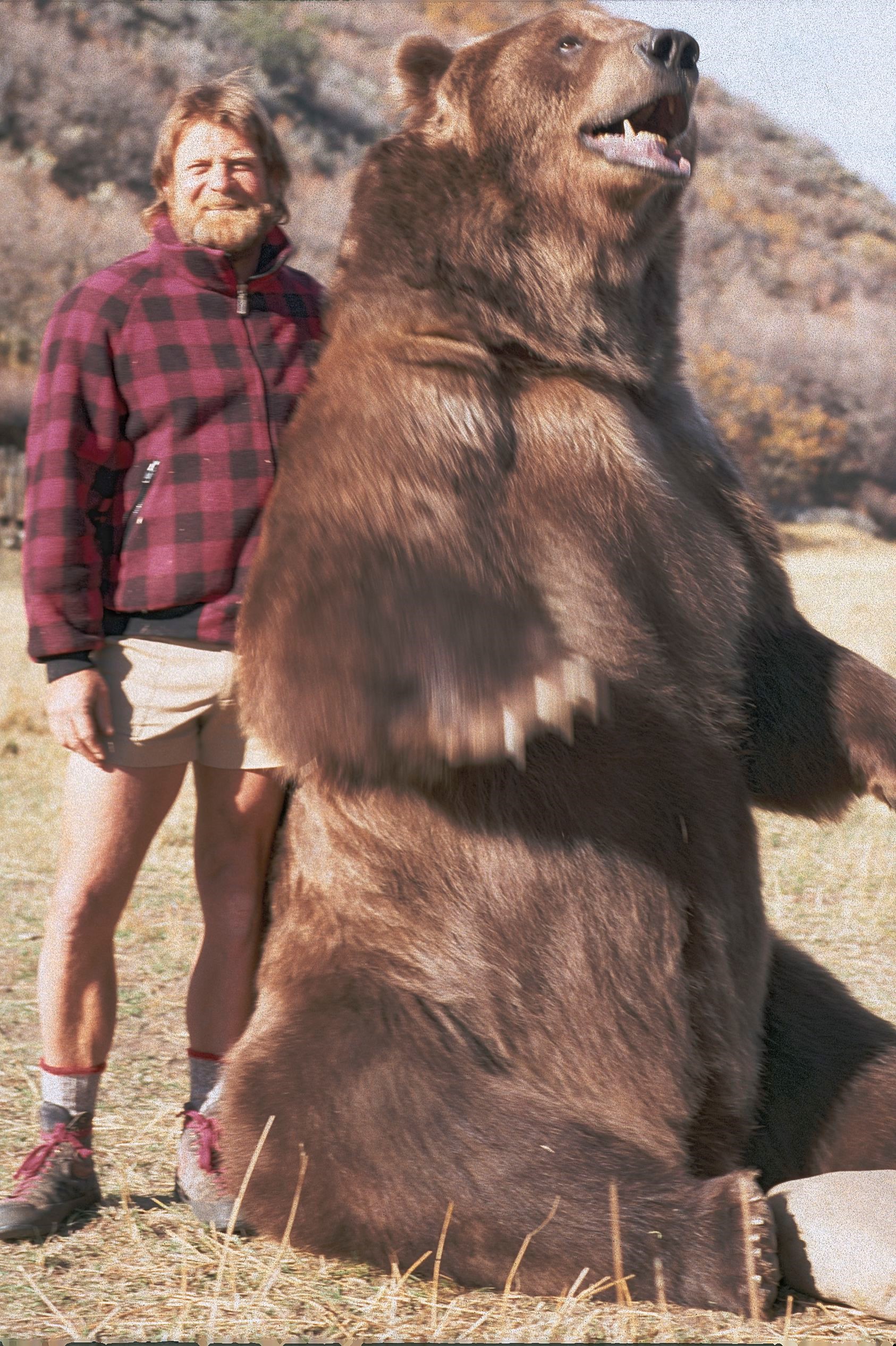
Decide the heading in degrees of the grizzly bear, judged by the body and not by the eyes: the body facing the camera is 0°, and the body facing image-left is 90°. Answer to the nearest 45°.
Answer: approximately 315°

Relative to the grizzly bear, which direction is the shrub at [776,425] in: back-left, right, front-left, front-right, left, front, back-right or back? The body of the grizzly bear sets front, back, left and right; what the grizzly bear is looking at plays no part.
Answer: back-left
